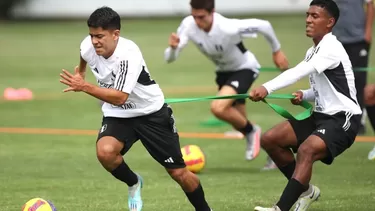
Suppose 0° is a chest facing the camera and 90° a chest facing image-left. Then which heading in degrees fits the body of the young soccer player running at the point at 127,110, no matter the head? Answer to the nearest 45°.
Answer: approximately 45°

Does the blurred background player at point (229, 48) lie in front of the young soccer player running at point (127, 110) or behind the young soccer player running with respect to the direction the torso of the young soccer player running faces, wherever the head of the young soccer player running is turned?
behind

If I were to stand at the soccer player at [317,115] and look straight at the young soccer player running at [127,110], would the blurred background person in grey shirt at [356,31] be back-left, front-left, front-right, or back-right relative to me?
back-right

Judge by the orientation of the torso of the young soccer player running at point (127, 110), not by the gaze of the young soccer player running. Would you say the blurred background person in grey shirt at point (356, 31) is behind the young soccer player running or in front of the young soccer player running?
behind

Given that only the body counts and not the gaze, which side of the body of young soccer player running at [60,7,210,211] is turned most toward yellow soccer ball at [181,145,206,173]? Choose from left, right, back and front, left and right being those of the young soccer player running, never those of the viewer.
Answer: back

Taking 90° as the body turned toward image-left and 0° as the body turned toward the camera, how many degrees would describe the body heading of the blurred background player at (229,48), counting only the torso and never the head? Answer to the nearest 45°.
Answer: approximately 45°

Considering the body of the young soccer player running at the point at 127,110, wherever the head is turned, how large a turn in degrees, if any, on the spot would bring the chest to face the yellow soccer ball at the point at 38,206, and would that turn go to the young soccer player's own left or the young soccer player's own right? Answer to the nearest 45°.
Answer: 0° — they already face it

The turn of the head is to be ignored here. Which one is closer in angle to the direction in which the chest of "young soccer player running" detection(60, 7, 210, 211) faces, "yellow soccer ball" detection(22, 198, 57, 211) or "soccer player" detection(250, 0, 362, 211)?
the yellow soccer ball

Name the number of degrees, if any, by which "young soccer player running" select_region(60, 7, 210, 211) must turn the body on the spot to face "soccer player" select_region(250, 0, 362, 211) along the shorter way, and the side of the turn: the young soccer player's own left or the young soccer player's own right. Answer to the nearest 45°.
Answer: approximately 135° to the young soccer player's own left

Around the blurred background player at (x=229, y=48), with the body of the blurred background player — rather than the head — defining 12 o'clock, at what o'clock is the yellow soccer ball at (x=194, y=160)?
The yellow soccer ball is roughly at 11 o'clock from the blurred background player.
